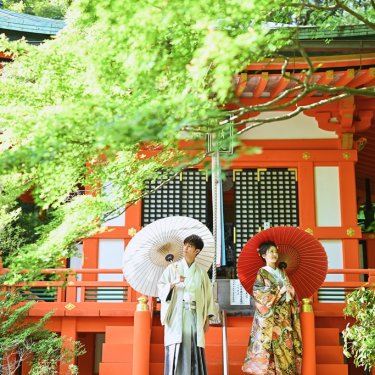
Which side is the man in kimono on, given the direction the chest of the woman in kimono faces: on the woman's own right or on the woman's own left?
on the woman's own right

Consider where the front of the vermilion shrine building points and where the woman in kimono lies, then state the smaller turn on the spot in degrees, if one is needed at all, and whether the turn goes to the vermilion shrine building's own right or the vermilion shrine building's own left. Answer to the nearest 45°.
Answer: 0° — it already faces them

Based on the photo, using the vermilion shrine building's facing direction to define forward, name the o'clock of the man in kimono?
The man in kimono is roughly at 1 o'clock from the vermilion shrine building.

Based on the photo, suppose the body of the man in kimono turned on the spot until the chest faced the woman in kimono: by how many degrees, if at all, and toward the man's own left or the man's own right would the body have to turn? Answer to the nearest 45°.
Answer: approximately 135° to the man's own left

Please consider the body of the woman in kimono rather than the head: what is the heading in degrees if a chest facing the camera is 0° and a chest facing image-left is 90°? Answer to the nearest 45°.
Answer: approximately 315°

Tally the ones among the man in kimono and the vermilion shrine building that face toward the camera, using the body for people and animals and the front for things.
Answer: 2

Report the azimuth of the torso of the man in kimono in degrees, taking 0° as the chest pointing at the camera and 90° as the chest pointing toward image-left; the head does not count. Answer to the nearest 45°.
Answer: approximately 0°

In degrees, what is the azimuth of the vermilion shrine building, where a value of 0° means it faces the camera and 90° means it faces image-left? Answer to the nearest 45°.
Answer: approximately 0°
